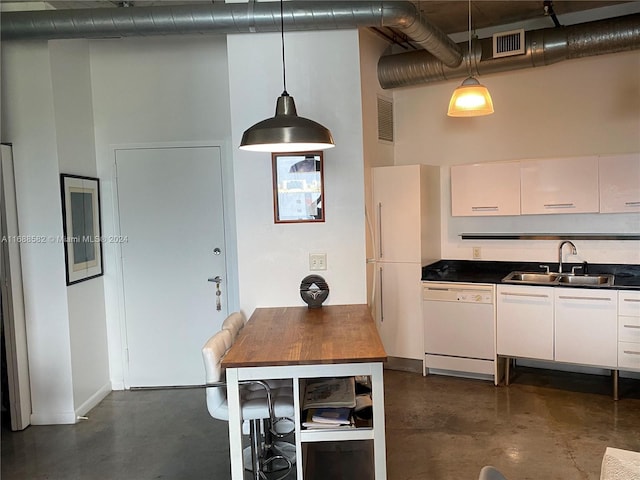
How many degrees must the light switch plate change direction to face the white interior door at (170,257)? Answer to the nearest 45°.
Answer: approximately 135° to its right

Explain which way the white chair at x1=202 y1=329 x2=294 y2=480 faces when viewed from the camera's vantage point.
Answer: facing to the right of the viewer

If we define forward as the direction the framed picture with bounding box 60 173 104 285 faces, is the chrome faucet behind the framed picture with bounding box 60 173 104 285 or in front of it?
in front

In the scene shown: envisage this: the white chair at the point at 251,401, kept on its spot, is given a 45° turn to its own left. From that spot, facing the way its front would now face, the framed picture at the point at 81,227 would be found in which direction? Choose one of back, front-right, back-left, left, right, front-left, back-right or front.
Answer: left

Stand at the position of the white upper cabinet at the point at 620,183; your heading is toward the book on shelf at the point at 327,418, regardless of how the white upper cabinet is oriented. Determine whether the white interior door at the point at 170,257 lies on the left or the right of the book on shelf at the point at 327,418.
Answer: right

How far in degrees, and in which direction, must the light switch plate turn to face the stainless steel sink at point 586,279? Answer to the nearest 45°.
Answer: approximately 90° to its left

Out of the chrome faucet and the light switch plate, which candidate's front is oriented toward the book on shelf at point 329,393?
the light switch plate
